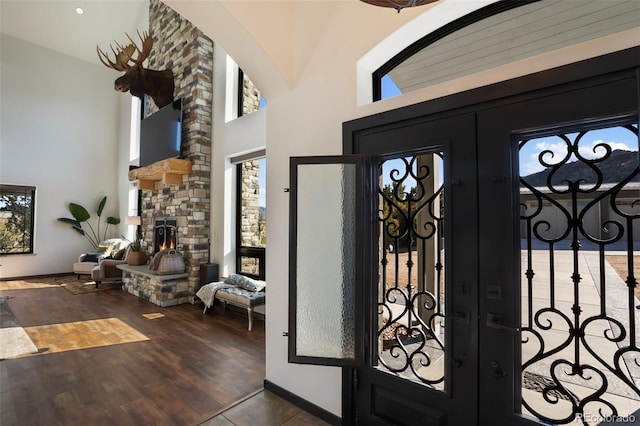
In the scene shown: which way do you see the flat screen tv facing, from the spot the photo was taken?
facing the viewer and to the left of the viewer

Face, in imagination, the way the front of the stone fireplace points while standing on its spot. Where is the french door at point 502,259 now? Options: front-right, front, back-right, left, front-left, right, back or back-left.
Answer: front-left

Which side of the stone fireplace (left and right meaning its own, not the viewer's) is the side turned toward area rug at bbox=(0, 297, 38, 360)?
front

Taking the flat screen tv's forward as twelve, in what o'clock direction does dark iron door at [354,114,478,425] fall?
The dark iron door is roughly at 10 o'clock from the flat screen tv.

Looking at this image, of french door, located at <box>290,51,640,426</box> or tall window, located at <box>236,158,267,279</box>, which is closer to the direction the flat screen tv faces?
the french door

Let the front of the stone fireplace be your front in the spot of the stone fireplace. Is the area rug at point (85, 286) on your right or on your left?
on your right

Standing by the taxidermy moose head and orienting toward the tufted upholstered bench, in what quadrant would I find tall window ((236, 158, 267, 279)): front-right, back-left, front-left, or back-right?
front-left

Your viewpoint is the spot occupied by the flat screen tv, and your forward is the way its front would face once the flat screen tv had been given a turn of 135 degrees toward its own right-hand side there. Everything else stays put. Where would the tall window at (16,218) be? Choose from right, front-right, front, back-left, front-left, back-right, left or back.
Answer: front-left

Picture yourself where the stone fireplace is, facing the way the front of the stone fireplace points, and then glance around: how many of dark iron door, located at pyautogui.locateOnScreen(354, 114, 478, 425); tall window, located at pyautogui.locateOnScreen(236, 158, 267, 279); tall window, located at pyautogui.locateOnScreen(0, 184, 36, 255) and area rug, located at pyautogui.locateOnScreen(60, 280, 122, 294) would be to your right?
2
